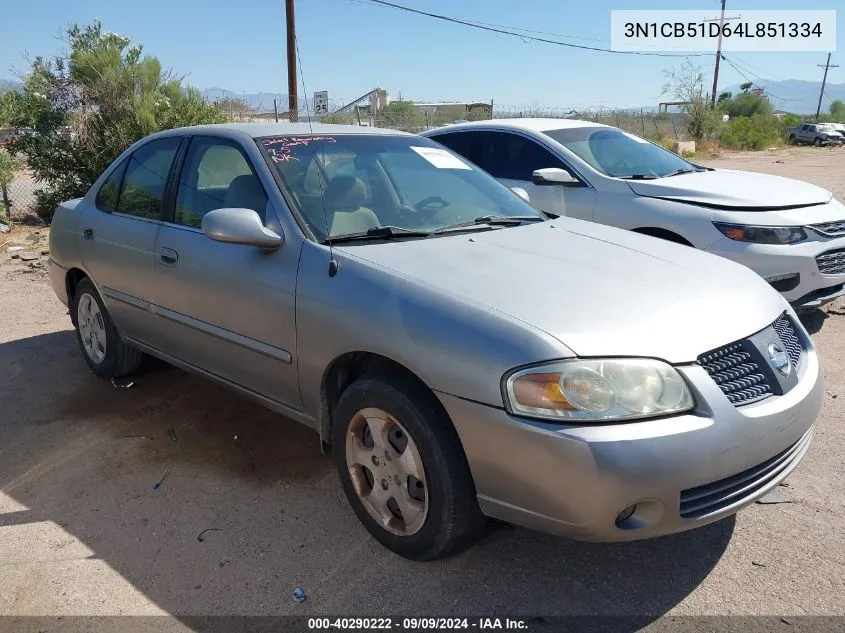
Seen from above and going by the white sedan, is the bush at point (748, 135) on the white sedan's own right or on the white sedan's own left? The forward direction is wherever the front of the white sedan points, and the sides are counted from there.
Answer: on the white sedan's own left

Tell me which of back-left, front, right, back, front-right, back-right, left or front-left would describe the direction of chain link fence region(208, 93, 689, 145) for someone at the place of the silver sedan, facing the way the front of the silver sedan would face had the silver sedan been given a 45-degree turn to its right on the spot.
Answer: back

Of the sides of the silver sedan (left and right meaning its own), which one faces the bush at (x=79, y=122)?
back

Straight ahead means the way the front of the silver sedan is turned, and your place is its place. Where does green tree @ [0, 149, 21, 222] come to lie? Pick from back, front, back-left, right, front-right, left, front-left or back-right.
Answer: back
